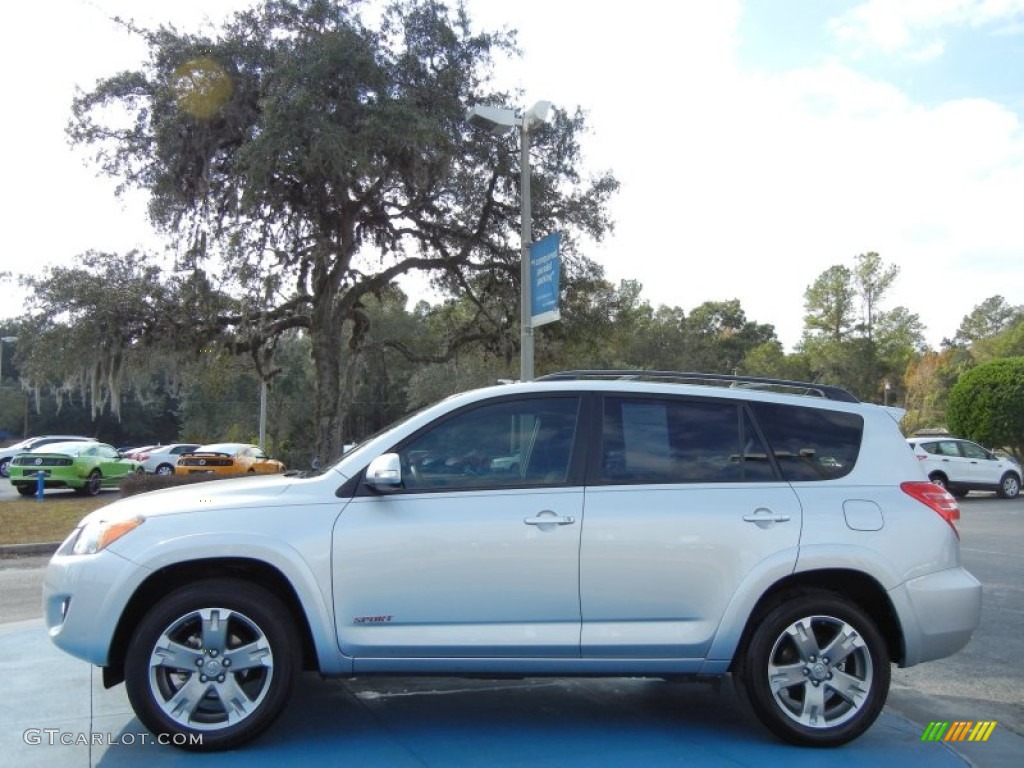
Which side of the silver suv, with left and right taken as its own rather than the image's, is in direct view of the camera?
left

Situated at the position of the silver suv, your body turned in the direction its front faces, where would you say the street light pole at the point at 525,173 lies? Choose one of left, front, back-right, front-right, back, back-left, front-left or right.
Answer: right

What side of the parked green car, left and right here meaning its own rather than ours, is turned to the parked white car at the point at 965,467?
right

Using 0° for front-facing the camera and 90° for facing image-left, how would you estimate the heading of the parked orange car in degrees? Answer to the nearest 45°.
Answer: approximately 225°

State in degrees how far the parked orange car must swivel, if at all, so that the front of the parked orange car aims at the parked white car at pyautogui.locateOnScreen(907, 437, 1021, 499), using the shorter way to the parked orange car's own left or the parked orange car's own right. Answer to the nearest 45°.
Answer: approximately 90° to the parked orange car's own right

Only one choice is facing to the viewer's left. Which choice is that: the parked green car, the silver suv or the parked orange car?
the silver suv

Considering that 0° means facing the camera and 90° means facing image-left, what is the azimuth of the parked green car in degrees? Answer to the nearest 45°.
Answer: approximately 225°

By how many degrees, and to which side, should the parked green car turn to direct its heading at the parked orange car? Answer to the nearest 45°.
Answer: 0° — it already faces it

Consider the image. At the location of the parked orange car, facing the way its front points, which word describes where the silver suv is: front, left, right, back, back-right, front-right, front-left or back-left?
back-right

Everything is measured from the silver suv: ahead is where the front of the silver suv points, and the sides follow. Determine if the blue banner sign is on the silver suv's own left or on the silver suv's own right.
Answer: on the silver suv's own right

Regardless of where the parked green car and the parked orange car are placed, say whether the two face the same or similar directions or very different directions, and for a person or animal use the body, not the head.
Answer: same or similar directions

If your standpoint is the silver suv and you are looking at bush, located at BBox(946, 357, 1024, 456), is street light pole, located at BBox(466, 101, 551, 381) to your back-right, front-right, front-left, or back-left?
front-left

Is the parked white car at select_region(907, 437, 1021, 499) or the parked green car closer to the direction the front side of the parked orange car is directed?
the parked white car

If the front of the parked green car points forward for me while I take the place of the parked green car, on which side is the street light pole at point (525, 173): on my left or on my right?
on my right
